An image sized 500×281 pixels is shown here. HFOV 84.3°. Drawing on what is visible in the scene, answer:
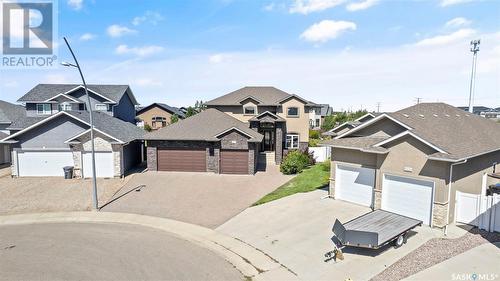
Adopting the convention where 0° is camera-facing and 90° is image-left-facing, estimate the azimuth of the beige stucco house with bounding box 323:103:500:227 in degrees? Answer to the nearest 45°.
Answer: approximately 45°

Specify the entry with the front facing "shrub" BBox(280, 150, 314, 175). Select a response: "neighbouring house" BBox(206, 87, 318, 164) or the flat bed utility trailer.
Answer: the neighbouring house

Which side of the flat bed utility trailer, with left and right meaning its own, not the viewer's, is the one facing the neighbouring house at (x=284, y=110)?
right

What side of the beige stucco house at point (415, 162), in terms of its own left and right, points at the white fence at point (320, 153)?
right

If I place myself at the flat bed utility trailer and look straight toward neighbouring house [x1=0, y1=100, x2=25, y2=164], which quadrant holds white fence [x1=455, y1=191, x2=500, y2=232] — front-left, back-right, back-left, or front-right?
back-right

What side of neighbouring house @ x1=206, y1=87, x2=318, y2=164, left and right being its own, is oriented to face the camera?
front

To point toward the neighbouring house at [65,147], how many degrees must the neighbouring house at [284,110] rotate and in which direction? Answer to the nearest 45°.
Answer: approximately 45° to its right

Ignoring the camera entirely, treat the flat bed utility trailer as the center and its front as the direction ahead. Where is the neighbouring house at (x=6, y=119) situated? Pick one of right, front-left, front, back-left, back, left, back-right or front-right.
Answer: front-right

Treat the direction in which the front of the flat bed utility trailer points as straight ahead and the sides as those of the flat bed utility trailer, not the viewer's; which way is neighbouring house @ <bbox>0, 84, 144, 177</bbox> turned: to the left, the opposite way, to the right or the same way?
to the left

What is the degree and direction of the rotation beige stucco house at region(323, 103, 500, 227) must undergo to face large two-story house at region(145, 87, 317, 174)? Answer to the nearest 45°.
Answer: approximately 45° to its right

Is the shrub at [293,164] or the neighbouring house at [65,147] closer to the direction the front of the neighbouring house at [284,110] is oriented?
the shrub

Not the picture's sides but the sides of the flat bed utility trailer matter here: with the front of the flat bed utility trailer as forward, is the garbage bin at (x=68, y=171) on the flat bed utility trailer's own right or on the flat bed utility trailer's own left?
on the flat bed utility trailer's own right

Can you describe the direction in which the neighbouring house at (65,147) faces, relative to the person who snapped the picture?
facing the viewer

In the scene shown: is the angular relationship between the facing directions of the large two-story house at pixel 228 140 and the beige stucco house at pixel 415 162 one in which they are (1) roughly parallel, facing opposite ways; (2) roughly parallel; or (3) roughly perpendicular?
roughly perpendicular

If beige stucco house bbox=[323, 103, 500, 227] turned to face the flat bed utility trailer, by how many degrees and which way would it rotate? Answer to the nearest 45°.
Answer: approximately 45° to its left

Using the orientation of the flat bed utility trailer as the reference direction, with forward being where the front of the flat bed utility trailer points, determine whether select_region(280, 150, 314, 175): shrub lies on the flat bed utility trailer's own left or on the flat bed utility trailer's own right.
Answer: on the flat bed utility trailer's own right

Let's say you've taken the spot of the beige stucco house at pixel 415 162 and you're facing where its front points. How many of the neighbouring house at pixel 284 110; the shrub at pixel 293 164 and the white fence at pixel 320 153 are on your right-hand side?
3

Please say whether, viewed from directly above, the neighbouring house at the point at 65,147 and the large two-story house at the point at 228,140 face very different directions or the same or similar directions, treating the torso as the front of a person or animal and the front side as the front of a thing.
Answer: same or similar directions
